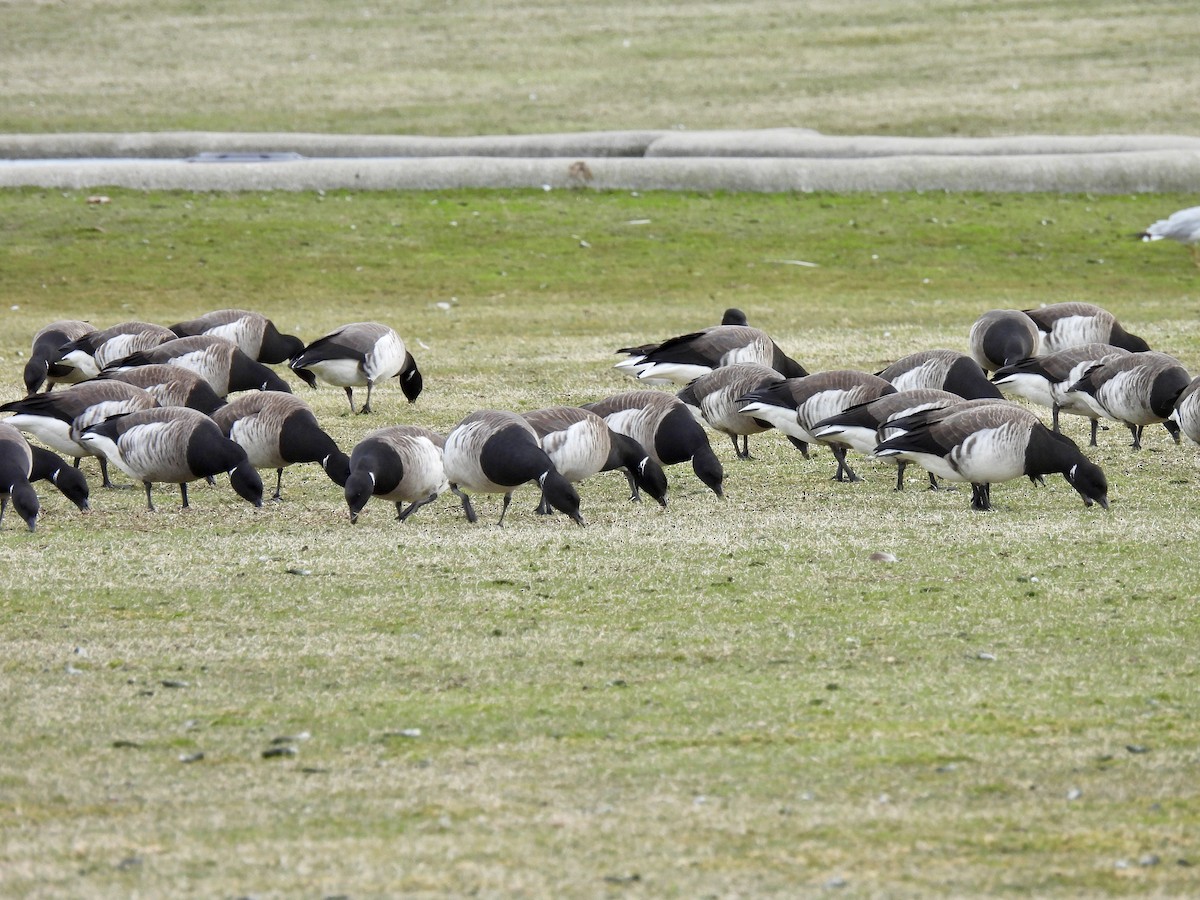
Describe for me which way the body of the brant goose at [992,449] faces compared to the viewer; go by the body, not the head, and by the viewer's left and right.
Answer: facing to the right of the viewer

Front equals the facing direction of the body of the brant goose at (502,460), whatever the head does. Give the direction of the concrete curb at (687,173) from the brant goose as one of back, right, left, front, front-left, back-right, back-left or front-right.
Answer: back-left

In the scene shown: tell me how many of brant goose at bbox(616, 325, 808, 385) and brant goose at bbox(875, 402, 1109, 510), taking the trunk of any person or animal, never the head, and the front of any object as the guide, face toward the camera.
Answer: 0

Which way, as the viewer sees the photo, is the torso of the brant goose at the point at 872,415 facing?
to the viewer's right

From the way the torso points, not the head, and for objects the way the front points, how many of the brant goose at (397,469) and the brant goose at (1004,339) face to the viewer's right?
0

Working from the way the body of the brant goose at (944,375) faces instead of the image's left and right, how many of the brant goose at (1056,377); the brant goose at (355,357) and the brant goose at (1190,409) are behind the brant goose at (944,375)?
1

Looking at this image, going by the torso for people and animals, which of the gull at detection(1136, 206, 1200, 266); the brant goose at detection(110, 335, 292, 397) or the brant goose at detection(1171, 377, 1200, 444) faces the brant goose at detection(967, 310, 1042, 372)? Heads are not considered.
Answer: the brant goose at detection(110, 335, 292, 397)

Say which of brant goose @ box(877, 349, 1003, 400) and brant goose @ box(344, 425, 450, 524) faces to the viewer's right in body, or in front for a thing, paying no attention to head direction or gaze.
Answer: brant goose @ box(877, 349, 1003, 400)

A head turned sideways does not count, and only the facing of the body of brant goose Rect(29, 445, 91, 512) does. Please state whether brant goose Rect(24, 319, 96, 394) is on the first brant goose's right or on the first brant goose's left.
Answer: on the first brant goose's left

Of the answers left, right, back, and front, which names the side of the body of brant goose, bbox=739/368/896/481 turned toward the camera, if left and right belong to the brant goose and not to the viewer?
right

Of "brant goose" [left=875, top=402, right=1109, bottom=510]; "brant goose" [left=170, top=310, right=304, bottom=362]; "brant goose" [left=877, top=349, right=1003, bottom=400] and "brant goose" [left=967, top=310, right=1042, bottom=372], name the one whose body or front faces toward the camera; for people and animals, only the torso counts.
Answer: "brant goose" [left=967, top=310, right=1042, bottom=372]

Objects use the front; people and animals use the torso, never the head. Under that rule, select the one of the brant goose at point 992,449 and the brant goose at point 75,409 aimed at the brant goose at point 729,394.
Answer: the brant goose at point 75,409

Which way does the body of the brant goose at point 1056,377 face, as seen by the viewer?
to the viewer's right

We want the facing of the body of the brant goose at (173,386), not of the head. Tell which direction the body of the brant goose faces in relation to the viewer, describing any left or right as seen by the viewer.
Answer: facing to the right of the viewer

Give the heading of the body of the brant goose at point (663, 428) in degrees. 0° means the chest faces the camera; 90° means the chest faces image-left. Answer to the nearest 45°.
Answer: approximately 315°

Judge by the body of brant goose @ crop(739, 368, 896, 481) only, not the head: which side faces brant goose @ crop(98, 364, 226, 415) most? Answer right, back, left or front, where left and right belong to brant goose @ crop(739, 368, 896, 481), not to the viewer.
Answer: back

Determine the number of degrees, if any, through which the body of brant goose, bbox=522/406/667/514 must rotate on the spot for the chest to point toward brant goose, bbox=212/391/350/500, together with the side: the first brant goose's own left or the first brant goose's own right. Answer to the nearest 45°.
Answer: approximately 180°

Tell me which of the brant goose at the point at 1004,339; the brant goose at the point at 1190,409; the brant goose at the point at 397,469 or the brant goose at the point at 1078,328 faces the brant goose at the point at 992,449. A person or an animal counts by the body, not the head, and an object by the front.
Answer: the brant goose at the point at 1004,339

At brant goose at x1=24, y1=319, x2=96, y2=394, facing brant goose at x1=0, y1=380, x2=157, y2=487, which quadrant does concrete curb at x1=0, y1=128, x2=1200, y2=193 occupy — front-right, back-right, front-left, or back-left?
back-left
